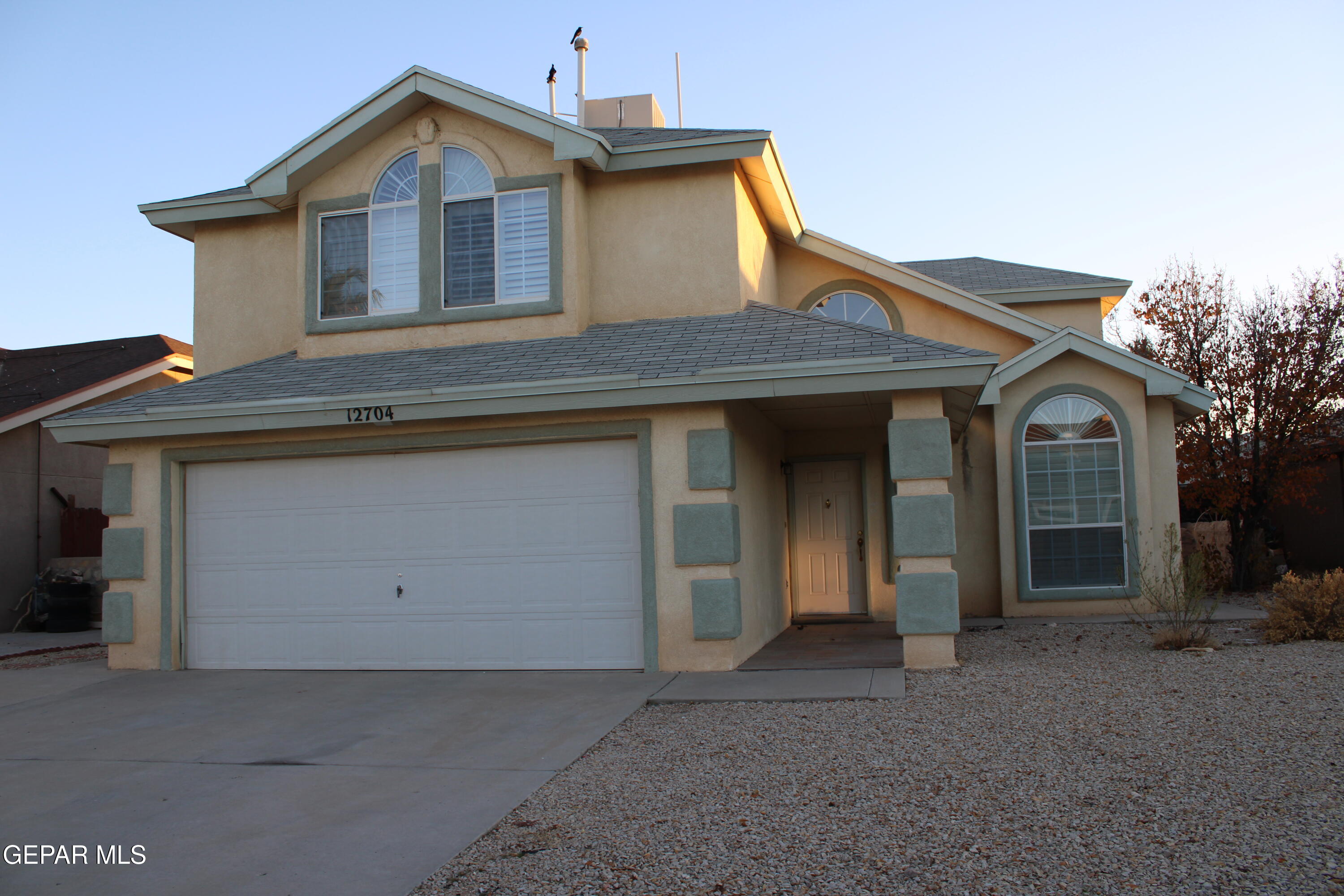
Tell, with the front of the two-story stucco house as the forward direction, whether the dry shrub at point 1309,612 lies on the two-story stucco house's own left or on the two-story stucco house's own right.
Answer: on the two-story stucco house's own left

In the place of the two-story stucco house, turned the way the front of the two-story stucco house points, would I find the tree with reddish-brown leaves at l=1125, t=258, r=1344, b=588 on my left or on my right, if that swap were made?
on my left

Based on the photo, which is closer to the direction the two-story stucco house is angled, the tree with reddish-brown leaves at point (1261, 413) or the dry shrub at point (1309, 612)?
the dry shrub

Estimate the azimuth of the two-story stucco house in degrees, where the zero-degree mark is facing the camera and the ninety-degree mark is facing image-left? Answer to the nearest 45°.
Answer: approximately 0°
